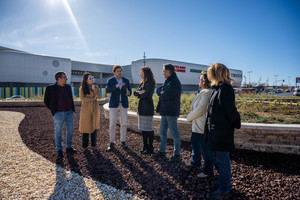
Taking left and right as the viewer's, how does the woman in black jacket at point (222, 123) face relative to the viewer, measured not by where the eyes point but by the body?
facing to the left of the viewer

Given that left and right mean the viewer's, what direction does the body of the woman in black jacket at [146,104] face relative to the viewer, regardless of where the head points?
facing to the left of the viewer

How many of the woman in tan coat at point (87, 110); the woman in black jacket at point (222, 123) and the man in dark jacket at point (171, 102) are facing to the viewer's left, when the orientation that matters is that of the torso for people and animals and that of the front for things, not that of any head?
2

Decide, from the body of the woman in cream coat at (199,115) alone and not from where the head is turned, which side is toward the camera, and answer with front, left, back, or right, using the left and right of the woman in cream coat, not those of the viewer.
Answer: left

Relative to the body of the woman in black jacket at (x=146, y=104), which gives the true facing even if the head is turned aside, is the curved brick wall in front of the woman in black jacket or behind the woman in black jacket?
behind

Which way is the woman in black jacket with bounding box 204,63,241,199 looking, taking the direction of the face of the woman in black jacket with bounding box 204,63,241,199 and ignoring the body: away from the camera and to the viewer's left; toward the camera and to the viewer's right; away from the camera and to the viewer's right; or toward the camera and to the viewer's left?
away from the camera and to the viewer's left

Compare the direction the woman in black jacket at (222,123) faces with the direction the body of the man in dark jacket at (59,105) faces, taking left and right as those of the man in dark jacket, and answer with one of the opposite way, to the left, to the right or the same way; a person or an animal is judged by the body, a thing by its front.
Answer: the opposite way

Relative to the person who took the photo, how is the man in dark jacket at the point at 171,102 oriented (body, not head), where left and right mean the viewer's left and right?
facing to the left of the viewer
